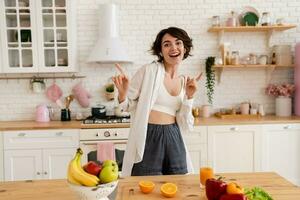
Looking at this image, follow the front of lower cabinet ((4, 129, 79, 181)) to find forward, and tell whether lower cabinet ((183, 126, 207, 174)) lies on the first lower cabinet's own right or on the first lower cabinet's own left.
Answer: on the first lower cabinet's own left

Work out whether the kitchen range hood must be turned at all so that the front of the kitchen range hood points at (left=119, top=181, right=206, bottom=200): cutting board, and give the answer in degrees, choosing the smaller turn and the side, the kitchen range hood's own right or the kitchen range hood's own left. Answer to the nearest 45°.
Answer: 0° — it already faces it

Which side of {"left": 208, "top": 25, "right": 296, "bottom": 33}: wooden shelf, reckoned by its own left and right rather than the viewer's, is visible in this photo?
front

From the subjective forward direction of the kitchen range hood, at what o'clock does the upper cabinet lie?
The upper cabinet is roughly at 3 o'clock from the kitchen range hood.

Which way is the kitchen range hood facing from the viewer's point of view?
toward the camera

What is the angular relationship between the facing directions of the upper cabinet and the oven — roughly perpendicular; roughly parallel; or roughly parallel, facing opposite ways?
roughly parallel

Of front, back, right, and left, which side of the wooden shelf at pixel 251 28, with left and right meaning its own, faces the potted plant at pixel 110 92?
right

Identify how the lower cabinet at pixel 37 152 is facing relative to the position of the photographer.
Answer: facing the viewer

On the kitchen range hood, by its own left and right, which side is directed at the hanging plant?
left

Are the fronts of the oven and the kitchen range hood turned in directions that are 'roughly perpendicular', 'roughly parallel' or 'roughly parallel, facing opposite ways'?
roughly parallel

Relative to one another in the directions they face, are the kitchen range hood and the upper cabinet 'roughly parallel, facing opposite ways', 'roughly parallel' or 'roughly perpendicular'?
roughly parallel
